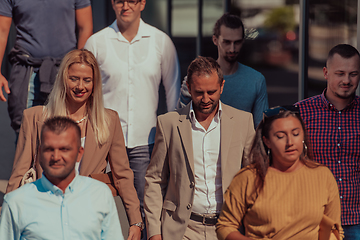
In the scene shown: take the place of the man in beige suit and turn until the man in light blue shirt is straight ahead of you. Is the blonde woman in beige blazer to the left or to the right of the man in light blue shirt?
right

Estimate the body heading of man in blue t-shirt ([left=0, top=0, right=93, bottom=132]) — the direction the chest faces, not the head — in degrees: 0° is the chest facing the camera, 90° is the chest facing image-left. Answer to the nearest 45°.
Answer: approximately 0°

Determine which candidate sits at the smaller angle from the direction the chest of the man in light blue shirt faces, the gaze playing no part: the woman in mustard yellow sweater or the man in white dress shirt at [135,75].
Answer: the woman in mustard yellow sweater

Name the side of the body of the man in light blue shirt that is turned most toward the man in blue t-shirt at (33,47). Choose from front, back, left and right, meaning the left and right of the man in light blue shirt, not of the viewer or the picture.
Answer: back

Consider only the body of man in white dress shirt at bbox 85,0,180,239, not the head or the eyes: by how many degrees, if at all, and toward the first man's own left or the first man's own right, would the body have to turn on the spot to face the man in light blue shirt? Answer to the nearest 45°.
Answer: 0° — they already face them

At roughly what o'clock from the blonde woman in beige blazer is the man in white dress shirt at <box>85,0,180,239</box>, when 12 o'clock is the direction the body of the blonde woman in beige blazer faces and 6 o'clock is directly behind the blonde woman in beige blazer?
The man in white dress shirt is roughly at 7 o'clock from the blonde woman in beige blazer.

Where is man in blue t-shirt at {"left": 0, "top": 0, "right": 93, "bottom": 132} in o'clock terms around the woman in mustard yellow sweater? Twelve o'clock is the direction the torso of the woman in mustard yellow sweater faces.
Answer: The man in blue t-shirt is roughly at 4 o'clock from the woman in mustard yellow sweater.
